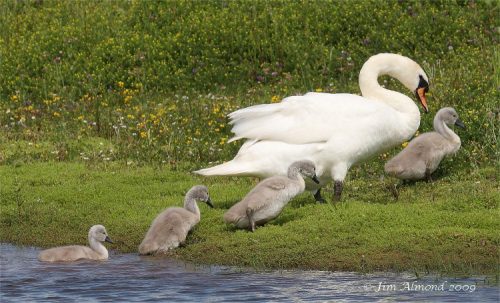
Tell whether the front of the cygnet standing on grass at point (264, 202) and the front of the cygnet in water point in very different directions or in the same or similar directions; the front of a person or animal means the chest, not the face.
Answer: same or similar directions

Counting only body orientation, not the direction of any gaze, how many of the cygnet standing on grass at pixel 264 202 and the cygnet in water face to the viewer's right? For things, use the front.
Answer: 2

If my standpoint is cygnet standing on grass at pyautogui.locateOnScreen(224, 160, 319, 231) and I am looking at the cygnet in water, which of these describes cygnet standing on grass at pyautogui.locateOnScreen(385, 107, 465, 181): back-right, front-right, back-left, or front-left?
back-right

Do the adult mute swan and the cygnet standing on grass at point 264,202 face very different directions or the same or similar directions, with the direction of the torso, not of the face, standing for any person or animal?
same or similar directions

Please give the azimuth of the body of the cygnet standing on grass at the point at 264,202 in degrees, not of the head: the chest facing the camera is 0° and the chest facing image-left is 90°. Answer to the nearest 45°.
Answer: approximately 270°

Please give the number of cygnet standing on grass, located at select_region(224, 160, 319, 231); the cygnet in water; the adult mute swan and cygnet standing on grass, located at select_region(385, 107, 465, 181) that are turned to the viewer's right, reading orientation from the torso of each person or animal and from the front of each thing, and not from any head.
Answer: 4

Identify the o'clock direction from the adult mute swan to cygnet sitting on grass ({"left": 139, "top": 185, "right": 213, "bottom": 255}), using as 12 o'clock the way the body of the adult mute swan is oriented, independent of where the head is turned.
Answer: The cygnet sitting on grass is roughly at 5 o'clock from the adult mute swan.

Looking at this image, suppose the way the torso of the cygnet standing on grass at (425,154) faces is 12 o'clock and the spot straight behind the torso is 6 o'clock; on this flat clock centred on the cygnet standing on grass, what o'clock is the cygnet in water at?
The cygnet in water is roughly at 5 o'clock from the cygnet standing on grass.

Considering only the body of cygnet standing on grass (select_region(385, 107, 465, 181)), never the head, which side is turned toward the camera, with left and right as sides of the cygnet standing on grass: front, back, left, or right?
right

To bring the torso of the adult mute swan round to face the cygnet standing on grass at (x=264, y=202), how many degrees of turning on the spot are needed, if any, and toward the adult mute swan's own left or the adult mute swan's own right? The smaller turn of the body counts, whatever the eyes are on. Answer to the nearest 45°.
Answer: approximately 135° to the adult mute swan's own right

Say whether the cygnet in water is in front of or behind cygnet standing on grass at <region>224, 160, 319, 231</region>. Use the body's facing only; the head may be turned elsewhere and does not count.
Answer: behind

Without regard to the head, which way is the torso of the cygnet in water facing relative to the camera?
to the viewer's right

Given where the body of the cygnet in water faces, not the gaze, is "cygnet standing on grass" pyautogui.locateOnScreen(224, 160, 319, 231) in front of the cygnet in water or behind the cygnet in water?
in front

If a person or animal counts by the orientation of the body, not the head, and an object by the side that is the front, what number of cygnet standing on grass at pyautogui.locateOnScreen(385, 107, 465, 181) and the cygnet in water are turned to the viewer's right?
2

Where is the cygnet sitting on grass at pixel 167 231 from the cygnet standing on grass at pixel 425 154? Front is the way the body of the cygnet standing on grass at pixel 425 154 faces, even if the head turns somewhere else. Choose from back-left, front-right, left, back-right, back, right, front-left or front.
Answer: back-right

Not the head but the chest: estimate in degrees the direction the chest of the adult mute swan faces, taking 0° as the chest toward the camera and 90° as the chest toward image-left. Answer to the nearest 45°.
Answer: approximately 270°
